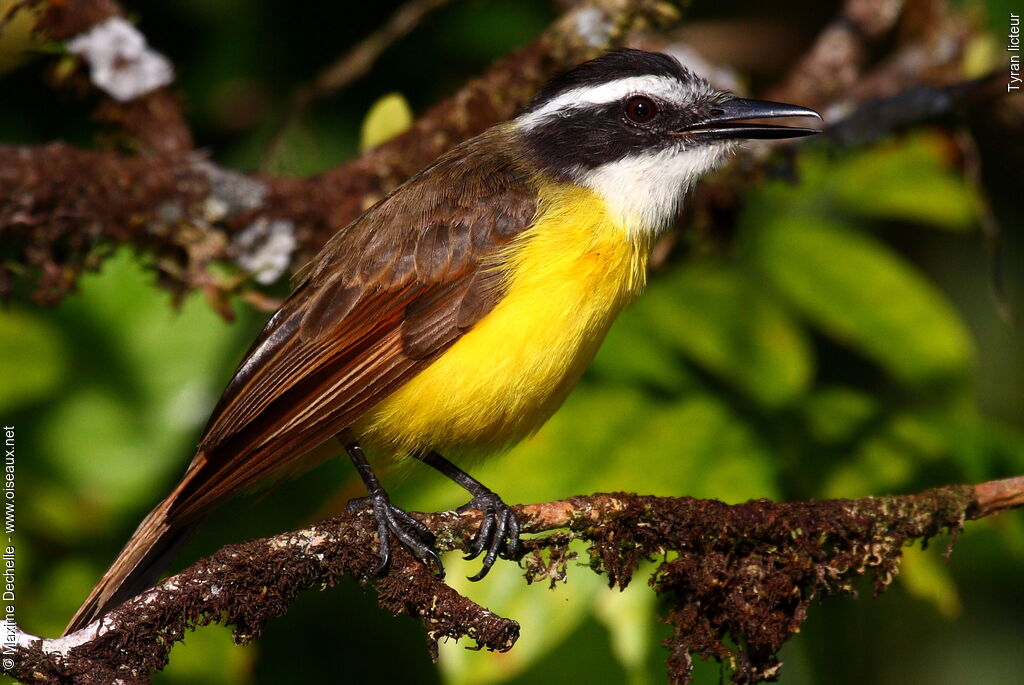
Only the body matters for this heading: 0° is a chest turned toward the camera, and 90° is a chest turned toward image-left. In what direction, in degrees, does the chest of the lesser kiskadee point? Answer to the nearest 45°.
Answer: approximately 270°

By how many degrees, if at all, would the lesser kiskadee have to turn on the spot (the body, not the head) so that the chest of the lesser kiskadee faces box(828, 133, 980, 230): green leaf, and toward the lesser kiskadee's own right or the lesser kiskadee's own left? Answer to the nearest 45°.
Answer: approximately 45° to the lesser kiskadee's own left

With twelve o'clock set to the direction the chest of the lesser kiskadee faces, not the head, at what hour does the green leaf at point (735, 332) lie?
The green leaf is roughly at 11 o'clock from the lesser kiskadee.

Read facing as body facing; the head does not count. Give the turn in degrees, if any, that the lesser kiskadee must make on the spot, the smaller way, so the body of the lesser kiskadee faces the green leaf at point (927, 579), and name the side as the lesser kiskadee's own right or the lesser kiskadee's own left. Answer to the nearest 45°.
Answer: approximately 45° to the lesser kiskadee's own left

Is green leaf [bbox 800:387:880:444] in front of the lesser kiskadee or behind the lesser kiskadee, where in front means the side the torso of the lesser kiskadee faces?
in front

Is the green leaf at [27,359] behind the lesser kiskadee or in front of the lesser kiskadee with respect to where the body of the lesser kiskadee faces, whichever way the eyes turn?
behind
